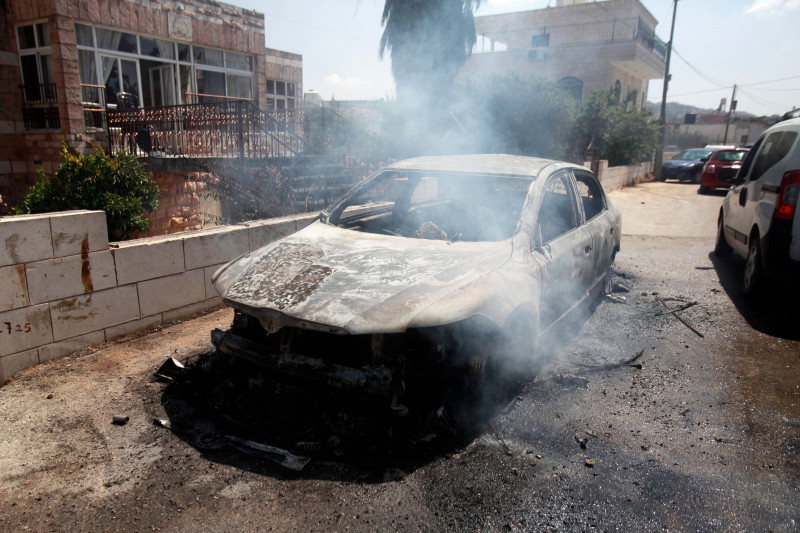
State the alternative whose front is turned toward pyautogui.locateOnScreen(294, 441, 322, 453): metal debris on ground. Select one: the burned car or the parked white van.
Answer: the burned car

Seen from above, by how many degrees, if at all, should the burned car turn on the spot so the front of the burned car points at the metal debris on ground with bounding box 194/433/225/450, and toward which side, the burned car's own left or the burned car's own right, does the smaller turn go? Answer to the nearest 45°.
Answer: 0° — it already faces it

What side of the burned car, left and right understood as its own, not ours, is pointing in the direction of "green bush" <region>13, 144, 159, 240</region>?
right

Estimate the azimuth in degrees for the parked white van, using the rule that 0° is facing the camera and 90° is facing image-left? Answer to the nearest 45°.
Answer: approximately 135°

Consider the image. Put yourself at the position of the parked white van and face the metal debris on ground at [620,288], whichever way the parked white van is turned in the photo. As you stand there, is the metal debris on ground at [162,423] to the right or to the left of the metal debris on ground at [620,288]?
left

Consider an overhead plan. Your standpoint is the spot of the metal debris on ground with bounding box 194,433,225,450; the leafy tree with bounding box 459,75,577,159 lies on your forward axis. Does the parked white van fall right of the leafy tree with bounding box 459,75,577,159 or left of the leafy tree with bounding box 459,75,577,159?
right

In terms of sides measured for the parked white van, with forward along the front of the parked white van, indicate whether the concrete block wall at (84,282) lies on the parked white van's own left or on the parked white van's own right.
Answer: on the parked white van's own left

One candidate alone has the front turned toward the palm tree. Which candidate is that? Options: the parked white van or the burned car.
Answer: the parked white van

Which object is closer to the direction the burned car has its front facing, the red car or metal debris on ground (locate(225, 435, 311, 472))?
the metal debris on ground
